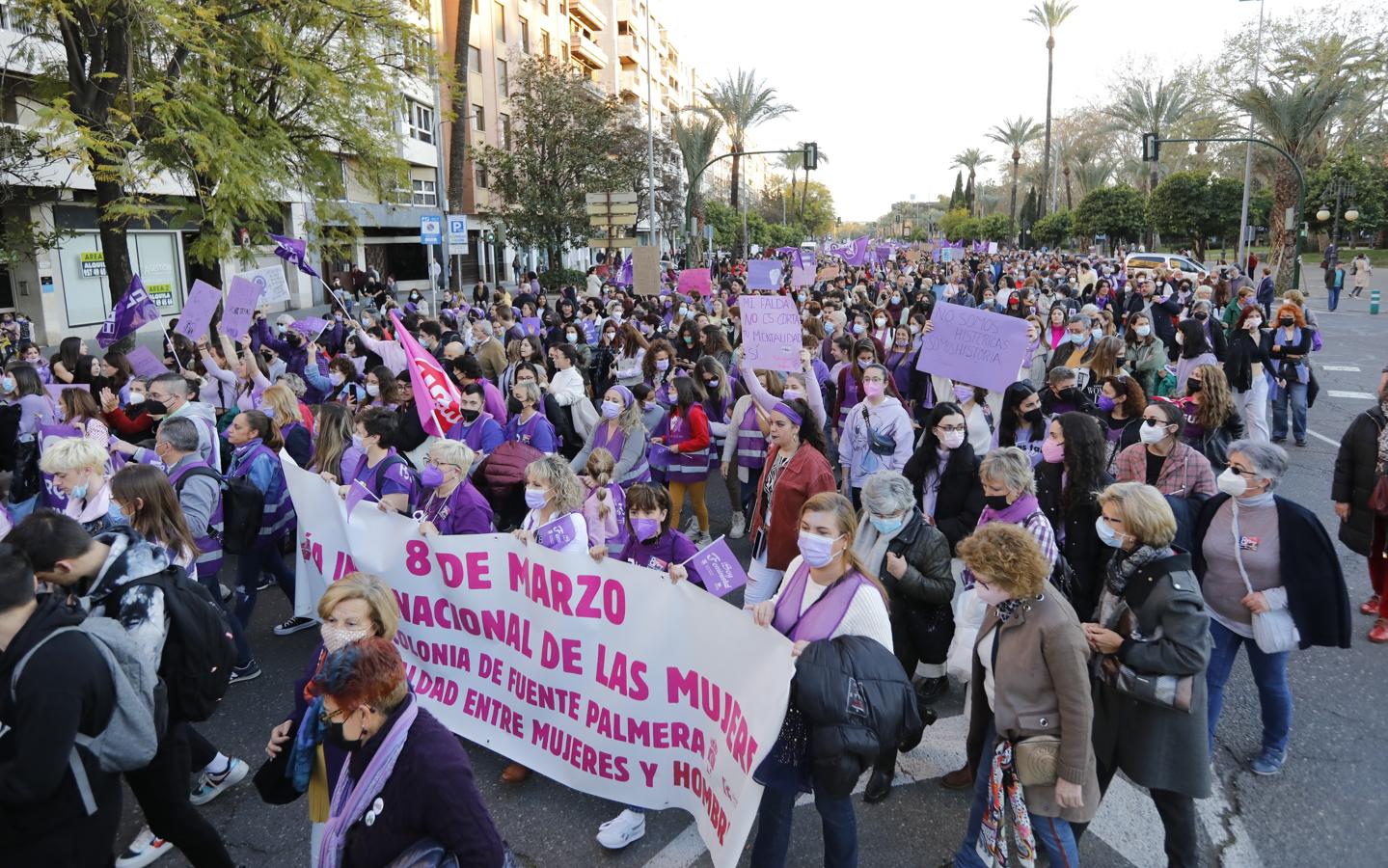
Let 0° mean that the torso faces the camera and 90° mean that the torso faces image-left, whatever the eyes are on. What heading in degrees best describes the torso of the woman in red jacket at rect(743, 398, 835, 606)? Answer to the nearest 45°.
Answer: approximately 45°

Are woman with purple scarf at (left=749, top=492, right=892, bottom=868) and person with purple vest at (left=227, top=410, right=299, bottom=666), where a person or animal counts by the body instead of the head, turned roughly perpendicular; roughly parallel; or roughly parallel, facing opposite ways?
roughly parallel

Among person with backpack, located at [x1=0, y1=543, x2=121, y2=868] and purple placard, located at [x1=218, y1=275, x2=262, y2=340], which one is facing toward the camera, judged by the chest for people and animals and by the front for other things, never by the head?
the purple placard

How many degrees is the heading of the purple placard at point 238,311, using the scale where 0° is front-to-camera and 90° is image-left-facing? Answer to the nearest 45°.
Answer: approximately 0°

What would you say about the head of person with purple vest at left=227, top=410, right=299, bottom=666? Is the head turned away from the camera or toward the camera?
toward the camera

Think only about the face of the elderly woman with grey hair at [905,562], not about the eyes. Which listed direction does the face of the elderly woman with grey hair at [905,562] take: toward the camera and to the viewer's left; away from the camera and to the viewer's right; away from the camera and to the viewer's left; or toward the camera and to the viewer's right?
toward the camera and to the viewer's left

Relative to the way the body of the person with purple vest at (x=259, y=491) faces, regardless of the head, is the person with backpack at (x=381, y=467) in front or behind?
behind

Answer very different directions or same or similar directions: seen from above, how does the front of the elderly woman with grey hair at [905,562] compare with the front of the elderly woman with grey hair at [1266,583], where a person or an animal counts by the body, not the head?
same or similar directions

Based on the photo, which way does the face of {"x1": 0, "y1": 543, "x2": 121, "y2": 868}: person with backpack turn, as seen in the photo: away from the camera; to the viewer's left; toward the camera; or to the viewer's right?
away from the camera
